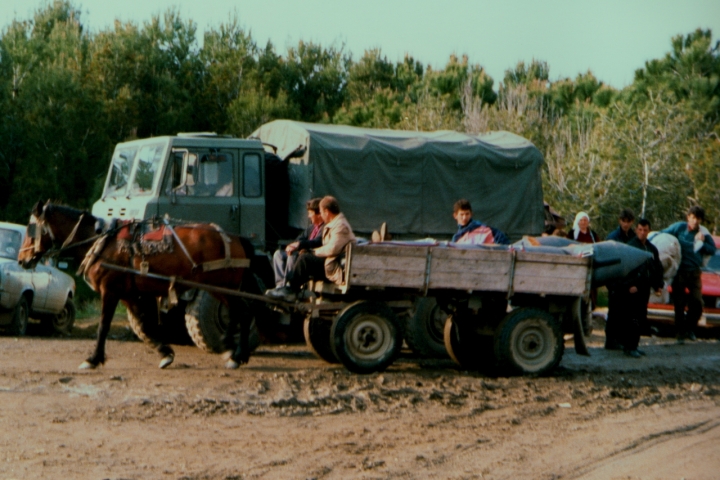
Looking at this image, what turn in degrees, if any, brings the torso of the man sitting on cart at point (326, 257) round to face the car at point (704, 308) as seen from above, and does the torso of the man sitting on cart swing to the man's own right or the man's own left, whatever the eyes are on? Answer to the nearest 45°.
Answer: approximately 135° to the man's own right

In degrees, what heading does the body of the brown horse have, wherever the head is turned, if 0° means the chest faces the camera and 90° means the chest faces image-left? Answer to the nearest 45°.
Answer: approximately 90°

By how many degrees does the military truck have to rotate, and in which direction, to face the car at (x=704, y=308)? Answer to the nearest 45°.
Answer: approximately 135° to its left

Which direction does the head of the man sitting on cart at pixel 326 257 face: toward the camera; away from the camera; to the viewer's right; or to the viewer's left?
to the viewer's left

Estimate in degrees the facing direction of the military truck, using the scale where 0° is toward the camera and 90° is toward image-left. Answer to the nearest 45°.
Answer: approximately 45°

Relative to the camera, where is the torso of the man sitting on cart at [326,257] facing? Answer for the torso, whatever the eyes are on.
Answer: to the viewer's left

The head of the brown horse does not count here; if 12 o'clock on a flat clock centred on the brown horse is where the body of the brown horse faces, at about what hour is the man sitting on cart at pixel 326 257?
The man sitting on cart is roughly at 7 o'clock from the brown horse.
